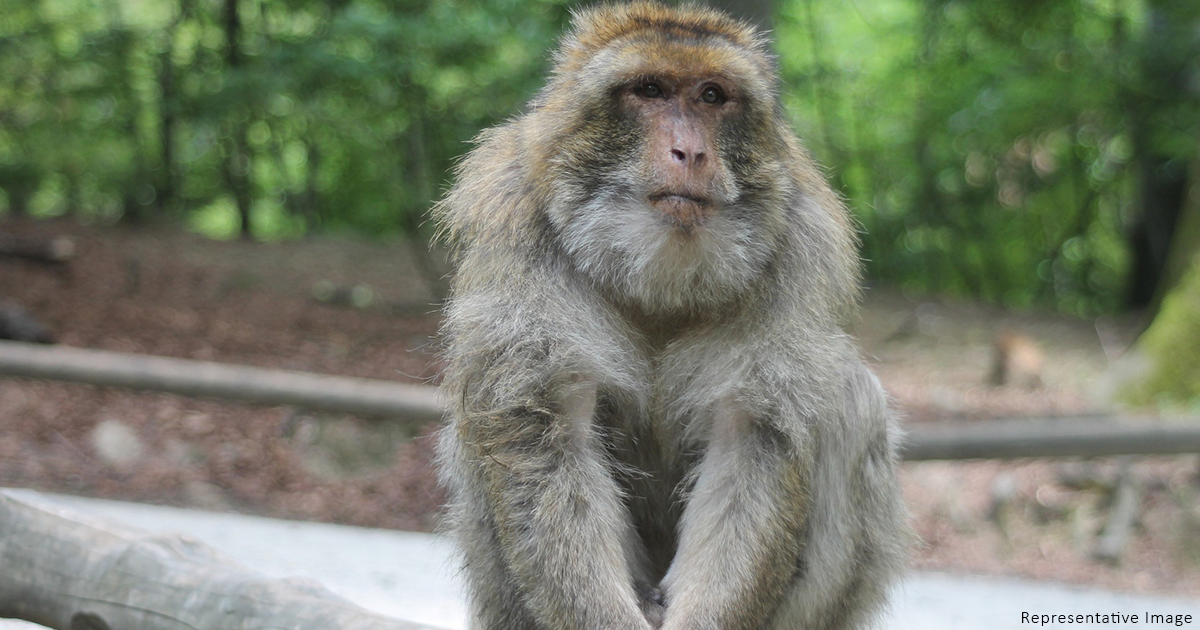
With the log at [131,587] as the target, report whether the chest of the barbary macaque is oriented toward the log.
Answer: no

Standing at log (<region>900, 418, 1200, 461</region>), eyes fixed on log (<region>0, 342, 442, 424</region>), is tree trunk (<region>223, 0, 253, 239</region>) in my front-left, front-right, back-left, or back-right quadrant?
front-right

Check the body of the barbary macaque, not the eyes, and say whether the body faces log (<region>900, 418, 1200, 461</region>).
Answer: no

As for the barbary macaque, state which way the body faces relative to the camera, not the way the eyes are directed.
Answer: toward the camera

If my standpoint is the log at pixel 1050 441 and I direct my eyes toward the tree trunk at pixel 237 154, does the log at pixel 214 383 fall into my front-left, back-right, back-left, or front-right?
front-left

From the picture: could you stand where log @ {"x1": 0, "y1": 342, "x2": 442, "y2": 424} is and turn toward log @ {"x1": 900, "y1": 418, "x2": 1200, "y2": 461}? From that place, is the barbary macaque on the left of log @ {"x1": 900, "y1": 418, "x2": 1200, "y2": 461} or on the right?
right

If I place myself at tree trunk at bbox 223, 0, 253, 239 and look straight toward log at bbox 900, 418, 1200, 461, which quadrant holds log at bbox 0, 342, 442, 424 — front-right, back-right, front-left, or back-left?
front-right

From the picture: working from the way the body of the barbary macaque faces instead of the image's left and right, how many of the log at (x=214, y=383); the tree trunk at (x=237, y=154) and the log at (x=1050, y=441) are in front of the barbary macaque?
0

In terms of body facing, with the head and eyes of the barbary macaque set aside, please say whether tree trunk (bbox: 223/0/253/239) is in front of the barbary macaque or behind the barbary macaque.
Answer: behind

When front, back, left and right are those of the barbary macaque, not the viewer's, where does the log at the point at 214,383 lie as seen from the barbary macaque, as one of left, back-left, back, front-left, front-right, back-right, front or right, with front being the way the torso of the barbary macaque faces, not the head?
back-right
